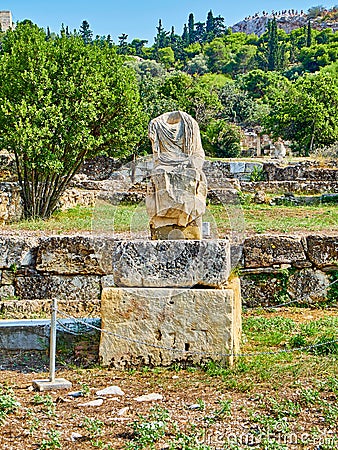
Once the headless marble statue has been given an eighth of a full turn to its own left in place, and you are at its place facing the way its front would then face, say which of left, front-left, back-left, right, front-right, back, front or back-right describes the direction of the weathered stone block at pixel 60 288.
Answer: back

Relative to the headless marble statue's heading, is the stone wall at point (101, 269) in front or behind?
behind

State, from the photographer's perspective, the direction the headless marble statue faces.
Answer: facing the viewer

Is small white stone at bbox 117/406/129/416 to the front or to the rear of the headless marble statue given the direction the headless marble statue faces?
to the front

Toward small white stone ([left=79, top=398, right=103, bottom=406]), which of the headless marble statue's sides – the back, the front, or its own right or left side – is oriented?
front

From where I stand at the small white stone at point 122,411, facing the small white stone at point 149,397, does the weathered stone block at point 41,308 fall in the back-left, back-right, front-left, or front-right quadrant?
front-left

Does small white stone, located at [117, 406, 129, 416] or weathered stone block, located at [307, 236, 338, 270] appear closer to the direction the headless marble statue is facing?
the small white stone

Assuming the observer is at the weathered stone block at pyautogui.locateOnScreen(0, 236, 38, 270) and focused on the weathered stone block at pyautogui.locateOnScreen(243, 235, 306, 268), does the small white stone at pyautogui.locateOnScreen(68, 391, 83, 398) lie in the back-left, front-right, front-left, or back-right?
front-right

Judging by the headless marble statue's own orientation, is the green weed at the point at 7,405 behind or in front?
in front

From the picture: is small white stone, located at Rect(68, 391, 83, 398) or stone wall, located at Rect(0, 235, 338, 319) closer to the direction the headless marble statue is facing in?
the small white stone

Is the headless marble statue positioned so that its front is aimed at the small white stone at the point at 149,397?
yes

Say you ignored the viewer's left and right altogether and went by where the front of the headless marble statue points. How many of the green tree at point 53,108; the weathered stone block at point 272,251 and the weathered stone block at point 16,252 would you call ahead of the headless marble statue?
0

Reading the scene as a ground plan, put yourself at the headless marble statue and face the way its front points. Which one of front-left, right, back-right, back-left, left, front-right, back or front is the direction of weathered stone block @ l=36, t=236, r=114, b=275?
back-right

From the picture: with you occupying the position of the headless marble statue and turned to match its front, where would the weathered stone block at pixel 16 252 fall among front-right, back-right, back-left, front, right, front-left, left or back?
back-right

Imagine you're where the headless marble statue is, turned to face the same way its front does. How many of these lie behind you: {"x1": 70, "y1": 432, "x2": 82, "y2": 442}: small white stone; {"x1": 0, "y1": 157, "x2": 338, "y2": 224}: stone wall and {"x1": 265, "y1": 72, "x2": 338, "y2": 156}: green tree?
2

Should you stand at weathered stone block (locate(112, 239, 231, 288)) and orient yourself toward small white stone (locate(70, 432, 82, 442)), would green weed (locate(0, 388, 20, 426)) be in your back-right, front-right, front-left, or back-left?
front-right

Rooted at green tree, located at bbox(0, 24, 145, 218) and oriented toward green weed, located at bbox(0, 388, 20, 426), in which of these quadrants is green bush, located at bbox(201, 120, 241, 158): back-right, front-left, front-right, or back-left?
back-left
